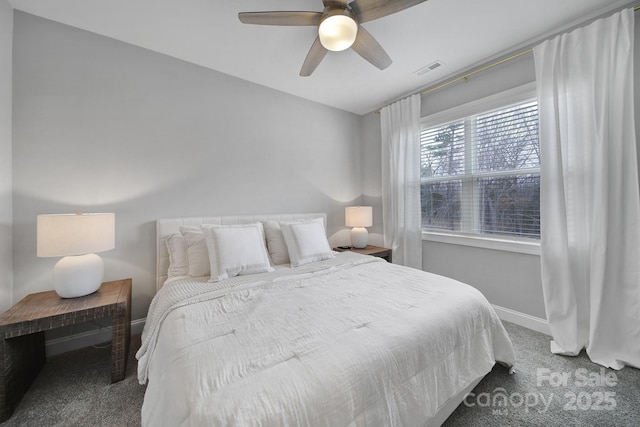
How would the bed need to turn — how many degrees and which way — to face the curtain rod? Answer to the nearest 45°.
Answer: approximately 90° to its left

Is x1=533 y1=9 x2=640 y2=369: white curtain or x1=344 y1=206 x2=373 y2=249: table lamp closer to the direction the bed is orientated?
the white curtain

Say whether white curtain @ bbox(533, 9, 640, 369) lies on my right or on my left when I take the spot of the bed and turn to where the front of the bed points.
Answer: on my left

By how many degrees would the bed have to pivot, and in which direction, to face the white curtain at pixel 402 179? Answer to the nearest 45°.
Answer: approximately 90° to its left

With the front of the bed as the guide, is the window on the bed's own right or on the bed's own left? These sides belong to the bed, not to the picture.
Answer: on the bed's own left

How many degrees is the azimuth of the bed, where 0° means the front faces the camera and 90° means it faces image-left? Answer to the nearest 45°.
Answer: approximately 315°

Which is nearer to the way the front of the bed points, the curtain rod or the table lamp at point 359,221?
the curtain rod

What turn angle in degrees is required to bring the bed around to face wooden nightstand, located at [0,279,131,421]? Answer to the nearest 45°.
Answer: approximately 135° to its right

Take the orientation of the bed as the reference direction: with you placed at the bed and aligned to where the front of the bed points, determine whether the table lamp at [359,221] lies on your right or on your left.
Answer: on your left
